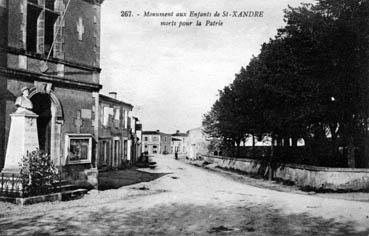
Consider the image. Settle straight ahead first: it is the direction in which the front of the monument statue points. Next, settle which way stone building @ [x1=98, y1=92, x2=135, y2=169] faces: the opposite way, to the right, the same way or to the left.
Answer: the same way

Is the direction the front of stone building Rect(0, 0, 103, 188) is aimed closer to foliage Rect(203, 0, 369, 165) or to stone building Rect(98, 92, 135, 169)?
the foliage

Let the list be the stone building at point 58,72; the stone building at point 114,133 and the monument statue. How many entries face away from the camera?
0

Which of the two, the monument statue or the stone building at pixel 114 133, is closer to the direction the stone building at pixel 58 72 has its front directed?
the monument statue

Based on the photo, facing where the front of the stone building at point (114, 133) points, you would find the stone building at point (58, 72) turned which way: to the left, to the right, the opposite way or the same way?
the same way

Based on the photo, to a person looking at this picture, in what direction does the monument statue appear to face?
facing the viewer and to the right of the viewer

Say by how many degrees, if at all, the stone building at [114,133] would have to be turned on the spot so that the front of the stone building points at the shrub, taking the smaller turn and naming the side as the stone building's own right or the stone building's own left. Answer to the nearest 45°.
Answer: approximately 45° to the stone building's own right

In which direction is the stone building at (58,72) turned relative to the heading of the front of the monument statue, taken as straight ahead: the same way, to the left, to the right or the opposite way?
the same way

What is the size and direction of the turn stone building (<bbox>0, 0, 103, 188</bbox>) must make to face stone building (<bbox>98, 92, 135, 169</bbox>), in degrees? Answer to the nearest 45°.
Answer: approximately 135° to its left

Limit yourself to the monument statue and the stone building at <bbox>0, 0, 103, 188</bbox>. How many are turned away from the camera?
0

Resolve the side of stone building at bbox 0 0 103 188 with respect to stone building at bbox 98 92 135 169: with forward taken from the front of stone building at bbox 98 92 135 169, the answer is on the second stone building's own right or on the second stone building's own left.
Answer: on the second stone building's own right

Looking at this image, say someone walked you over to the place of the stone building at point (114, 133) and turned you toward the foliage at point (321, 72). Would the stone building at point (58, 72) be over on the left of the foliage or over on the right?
right
